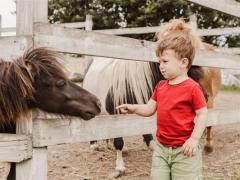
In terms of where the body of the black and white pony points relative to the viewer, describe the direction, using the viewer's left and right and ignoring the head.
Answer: facing to the left of the viewer

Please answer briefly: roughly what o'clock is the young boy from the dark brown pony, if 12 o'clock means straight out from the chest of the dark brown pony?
The young boy is roughly at 1 o'clock from the dark brown pony.

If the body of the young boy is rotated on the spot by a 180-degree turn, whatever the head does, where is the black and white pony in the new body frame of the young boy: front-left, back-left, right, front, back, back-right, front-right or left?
front-left

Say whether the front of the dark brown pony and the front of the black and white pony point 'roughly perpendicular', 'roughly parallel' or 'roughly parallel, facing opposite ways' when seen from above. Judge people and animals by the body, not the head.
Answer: roughly parallel, facing opposite ways

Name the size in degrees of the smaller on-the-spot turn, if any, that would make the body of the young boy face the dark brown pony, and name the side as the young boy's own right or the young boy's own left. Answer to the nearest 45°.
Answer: approximately 45° to the young boy's own right

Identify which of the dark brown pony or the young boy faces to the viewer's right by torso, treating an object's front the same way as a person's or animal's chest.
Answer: the dark brown pony

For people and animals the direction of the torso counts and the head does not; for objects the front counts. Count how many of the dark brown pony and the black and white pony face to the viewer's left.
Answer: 1

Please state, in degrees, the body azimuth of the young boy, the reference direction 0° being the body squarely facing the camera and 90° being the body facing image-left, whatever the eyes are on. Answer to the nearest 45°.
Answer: approximately 45°

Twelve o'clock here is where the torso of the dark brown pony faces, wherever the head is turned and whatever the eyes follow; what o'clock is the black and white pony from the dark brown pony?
The black and white pony is roughly at 10 o'clock from the dark brown pony.

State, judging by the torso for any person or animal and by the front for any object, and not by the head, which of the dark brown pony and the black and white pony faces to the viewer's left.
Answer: the black and white pony

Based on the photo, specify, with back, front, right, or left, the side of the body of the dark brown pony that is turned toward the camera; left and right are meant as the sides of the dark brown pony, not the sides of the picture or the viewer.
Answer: right
